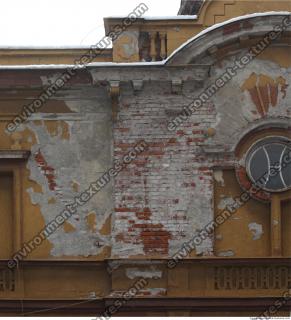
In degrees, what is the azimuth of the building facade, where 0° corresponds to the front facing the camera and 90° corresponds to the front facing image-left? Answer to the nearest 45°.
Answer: approximately 0°
